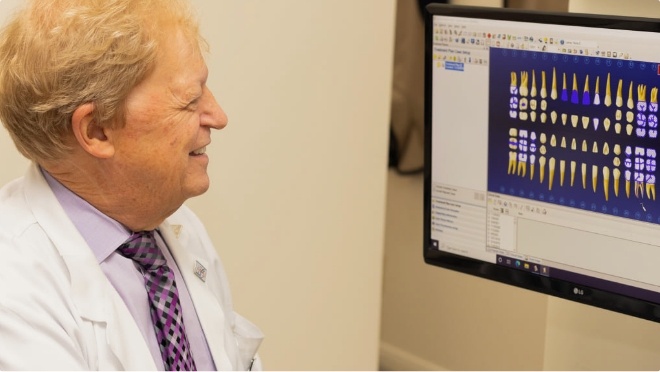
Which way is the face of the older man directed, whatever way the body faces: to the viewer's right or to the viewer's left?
to the viewer's right

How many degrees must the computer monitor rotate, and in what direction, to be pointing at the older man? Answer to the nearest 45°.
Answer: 0° — it already faces them

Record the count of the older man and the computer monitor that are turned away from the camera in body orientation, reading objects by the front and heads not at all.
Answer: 0

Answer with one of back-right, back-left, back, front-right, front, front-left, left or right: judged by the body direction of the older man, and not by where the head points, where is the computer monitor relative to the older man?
front-left

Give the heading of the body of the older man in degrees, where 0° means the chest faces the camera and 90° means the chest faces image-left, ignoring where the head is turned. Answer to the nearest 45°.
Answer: approximately 315°
